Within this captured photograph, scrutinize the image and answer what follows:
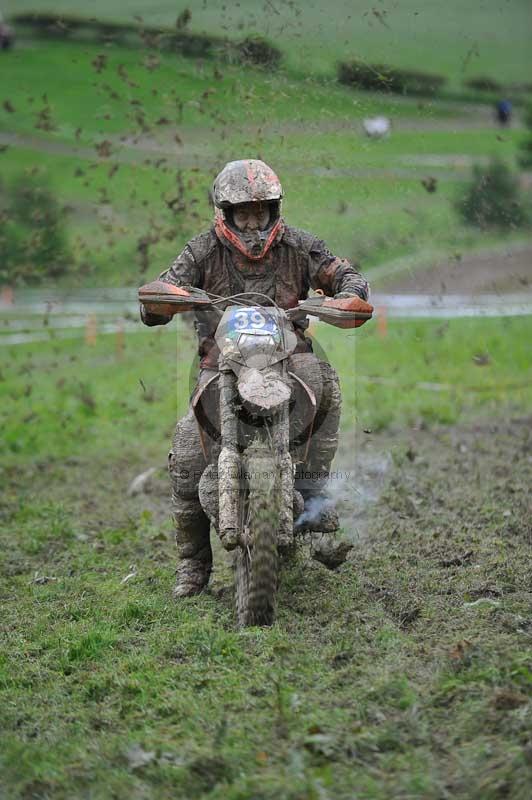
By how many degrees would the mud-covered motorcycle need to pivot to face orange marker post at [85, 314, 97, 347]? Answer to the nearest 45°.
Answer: approximately 180°

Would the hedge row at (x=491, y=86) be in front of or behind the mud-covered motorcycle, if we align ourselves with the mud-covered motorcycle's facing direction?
behind

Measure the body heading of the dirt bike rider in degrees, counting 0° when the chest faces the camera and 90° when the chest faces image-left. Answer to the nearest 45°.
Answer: approximately 0°

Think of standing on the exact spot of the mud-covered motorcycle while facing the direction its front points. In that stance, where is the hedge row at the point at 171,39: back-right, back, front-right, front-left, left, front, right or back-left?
back

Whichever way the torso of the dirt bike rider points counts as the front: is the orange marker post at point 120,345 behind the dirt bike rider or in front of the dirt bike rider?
behind

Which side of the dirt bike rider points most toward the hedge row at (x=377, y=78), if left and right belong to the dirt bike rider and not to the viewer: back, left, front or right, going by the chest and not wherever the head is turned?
back

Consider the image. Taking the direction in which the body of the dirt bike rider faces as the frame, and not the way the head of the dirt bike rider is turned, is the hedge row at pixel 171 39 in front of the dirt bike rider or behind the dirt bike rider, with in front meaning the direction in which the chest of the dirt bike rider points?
behind

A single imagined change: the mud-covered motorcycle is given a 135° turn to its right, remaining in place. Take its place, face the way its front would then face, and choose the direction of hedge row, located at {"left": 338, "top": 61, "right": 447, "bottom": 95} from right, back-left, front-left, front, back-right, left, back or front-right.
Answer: front-right

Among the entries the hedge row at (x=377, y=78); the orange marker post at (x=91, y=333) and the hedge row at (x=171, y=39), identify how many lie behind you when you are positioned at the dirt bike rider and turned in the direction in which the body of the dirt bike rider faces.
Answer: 3

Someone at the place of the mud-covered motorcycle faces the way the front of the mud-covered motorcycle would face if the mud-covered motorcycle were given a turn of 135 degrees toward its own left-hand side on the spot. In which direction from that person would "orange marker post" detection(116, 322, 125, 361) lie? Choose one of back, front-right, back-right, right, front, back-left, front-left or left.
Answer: front-left
